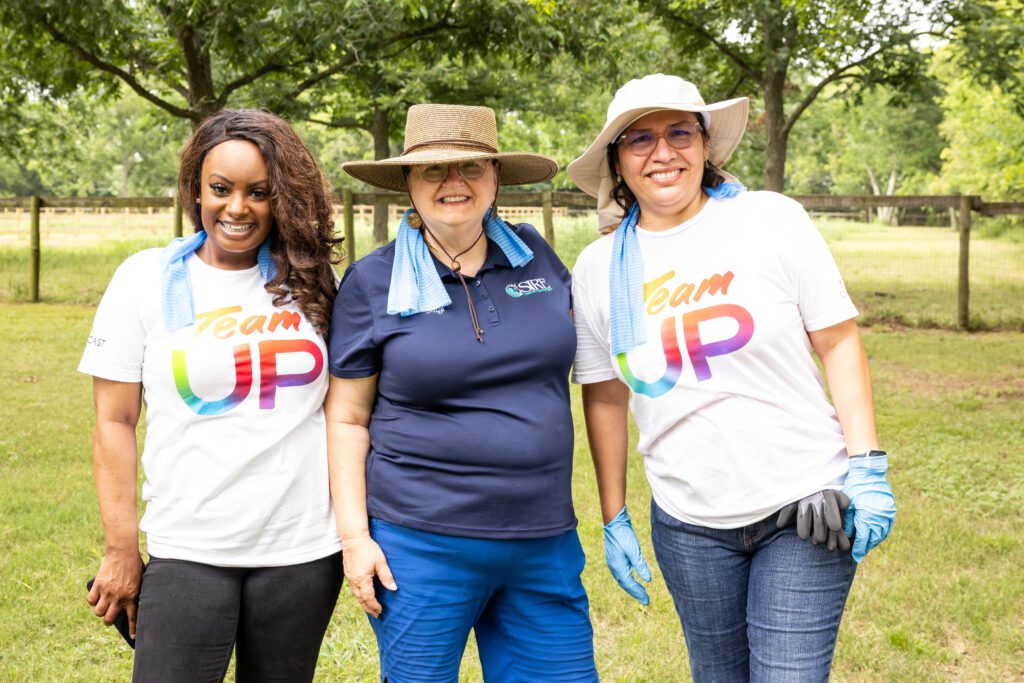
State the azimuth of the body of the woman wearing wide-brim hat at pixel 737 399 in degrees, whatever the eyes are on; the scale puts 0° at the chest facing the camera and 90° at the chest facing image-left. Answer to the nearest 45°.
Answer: approximately 0°

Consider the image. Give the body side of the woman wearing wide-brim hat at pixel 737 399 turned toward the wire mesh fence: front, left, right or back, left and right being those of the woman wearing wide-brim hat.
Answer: back

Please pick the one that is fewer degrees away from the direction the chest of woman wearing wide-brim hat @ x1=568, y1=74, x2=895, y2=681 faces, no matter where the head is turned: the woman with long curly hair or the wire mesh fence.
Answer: the woman with long curly hair

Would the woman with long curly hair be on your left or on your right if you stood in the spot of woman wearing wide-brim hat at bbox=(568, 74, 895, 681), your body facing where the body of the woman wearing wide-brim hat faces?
on your right
